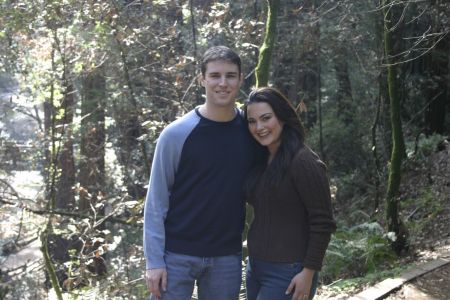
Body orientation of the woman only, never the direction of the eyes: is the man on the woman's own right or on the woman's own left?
on the woman's own right

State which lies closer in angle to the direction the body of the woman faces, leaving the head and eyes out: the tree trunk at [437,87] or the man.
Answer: the man

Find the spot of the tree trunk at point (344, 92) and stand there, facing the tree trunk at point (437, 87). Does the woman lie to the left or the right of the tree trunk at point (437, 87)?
right

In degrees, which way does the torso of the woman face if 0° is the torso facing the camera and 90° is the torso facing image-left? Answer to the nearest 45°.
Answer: approximately 45°

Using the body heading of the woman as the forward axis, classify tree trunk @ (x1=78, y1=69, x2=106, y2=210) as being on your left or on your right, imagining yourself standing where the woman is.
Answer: on your right

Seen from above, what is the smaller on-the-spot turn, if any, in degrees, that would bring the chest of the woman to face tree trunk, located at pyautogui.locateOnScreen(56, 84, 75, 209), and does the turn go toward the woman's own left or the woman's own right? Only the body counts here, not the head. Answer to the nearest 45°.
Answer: approximately 90° to the woman's own right

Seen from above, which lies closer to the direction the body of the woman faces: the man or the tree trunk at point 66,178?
the man

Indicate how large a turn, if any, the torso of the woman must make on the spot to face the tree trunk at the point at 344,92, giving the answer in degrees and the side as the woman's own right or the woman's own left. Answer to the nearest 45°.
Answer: approximately 135° to the woman's own right

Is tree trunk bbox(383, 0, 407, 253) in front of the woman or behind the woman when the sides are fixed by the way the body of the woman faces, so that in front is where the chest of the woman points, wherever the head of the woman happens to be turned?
behind

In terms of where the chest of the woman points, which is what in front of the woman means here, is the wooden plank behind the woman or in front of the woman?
behind

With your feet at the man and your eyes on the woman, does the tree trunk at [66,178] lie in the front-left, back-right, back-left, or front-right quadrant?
back-left
